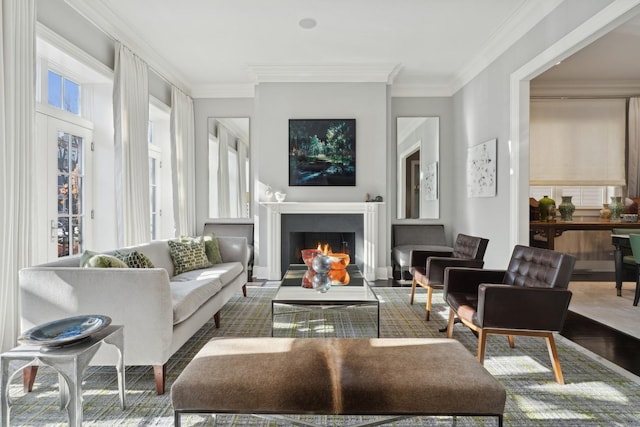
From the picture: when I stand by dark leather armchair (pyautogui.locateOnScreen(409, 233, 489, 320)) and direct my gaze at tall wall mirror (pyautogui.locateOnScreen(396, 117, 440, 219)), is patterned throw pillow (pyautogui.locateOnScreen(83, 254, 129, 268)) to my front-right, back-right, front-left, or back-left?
back-left

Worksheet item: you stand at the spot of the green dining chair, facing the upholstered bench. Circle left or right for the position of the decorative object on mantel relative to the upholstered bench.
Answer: right

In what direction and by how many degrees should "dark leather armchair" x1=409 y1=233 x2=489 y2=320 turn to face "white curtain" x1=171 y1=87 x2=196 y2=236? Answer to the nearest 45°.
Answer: approximately 45° to its right

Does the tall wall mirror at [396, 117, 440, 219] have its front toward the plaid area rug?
yes

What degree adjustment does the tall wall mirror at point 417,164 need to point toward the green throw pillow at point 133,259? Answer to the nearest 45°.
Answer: approximately 45° to its right

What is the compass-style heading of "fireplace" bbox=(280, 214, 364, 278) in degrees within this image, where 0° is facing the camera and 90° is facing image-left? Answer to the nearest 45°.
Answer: approximately 0°

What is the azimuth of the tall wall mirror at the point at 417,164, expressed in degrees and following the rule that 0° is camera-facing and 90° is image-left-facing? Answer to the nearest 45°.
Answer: approximately 0°
